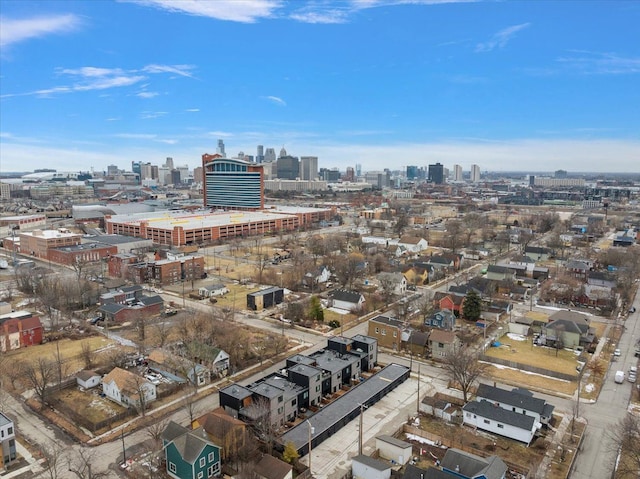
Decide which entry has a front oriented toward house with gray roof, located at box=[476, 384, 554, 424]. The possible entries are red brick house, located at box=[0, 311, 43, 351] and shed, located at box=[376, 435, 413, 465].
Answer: the red brick house

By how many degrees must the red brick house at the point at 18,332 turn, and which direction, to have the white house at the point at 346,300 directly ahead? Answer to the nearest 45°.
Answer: approximately 45° to its left

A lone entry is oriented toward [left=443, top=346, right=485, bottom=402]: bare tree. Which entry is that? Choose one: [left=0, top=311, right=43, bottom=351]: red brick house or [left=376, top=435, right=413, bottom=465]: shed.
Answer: the red brick house

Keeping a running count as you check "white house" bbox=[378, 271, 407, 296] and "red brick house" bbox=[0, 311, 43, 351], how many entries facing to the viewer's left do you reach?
0

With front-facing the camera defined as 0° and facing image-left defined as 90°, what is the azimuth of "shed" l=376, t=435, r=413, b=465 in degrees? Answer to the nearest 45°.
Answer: approximately 45°

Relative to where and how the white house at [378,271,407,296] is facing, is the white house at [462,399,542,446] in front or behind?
in front

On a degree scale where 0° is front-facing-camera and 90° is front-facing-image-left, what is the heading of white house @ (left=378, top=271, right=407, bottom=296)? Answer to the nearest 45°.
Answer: approximately 315°

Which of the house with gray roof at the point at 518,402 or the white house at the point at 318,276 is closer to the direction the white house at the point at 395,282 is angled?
the house with gray roof

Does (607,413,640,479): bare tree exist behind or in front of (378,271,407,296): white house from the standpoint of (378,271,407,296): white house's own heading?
in front

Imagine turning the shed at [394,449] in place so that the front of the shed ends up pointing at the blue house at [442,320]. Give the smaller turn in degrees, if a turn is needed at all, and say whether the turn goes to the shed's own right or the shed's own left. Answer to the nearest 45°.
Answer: approximately 135° to the shed's own right

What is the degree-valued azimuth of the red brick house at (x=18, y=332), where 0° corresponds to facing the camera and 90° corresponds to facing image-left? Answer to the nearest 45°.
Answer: approximately 315°

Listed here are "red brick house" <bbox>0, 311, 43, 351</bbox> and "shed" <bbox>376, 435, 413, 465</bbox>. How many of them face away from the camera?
0
